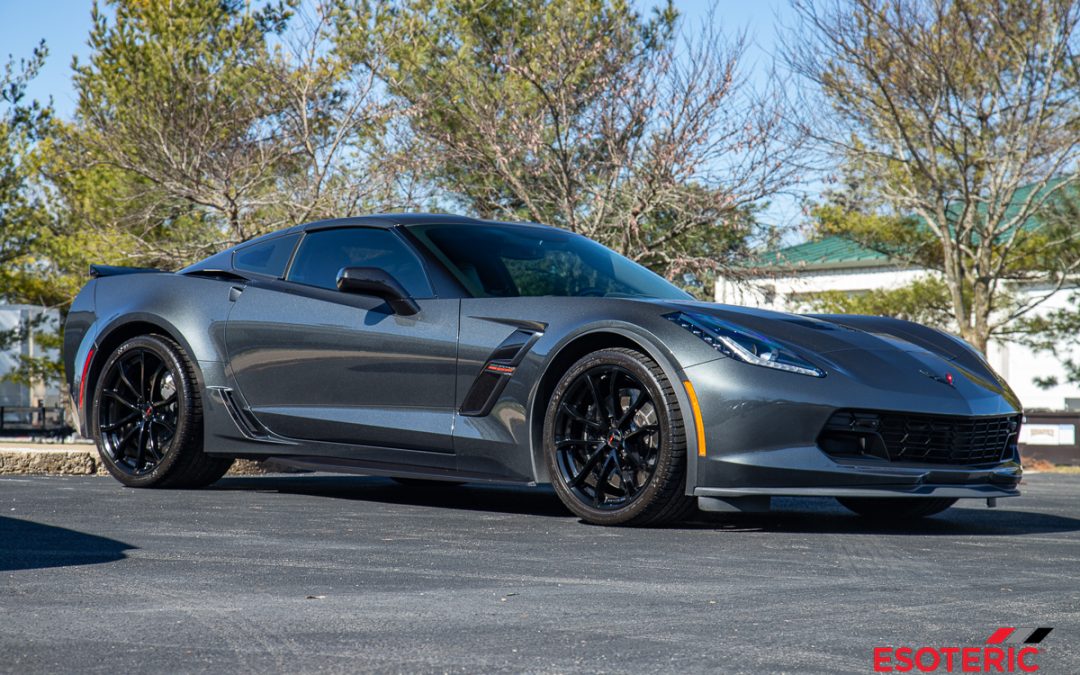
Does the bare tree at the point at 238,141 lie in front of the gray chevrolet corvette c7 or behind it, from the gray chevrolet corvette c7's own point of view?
behind

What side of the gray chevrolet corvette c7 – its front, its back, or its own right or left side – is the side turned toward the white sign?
left

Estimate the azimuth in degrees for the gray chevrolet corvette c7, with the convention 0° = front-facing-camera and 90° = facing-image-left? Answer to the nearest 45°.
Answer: approximately 315°

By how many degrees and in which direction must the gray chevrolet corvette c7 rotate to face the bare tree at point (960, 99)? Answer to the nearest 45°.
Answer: approximately 90° to its left

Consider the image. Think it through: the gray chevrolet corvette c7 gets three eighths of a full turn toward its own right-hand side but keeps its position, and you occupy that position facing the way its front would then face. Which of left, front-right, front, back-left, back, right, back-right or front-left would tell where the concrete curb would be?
front-right

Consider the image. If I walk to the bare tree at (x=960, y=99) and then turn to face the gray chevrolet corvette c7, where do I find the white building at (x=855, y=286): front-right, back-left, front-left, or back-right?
back-right

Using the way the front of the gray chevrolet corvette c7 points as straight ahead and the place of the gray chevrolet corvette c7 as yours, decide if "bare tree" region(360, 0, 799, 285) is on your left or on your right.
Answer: on your left

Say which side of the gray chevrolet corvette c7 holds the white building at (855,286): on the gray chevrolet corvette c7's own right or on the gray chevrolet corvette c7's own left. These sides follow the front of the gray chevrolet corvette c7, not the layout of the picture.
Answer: on the gray chevrolet corvette c7's own left

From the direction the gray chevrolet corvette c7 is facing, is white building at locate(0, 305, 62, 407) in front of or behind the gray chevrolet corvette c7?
behind
